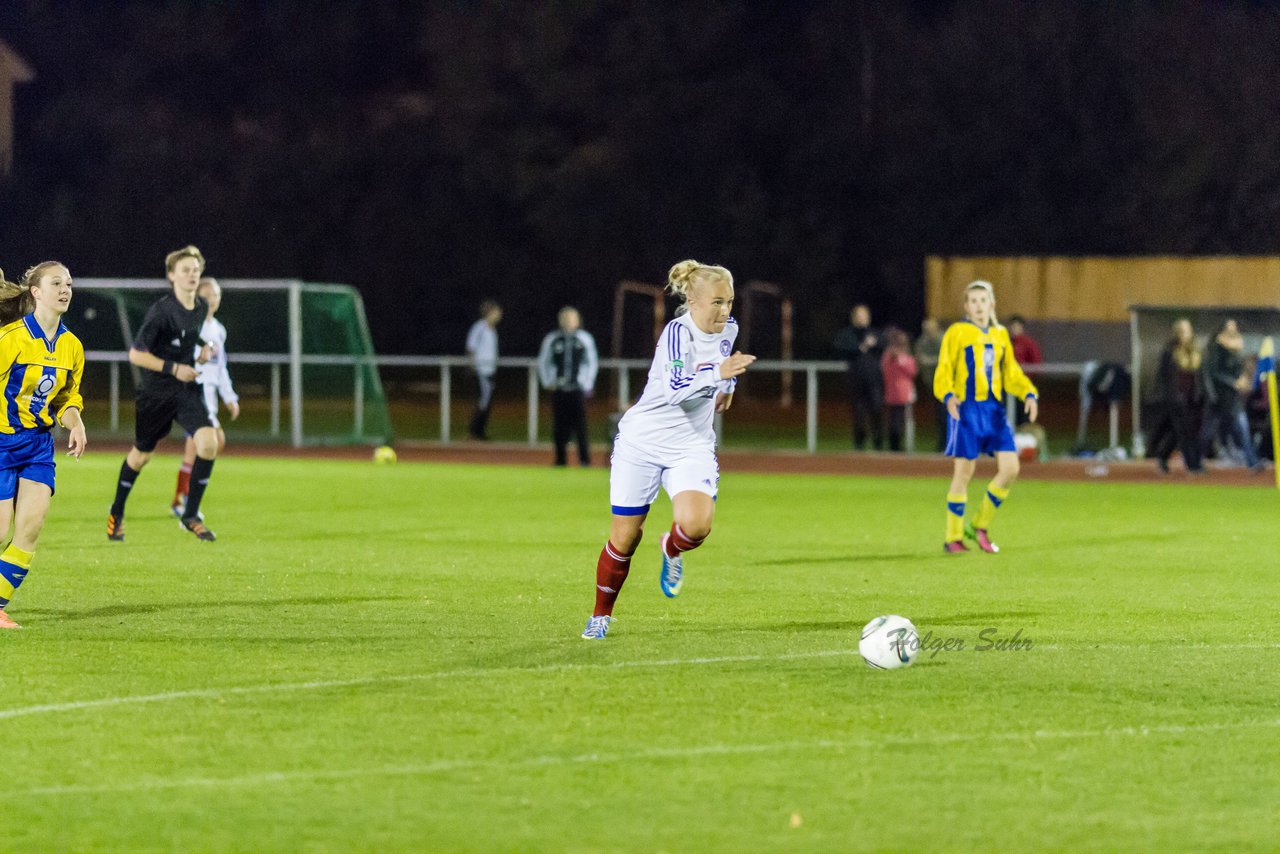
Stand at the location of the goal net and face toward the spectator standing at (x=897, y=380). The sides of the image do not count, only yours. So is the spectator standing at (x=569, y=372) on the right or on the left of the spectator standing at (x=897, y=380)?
right

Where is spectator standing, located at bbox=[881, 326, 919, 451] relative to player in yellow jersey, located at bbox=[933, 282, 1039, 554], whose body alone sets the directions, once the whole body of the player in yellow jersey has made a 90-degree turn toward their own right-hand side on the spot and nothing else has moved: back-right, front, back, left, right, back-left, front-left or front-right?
right

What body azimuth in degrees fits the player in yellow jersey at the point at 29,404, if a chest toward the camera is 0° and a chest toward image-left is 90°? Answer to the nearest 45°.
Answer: approximately 315°

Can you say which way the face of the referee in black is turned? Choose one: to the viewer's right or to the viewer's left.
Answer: to the viewer's right

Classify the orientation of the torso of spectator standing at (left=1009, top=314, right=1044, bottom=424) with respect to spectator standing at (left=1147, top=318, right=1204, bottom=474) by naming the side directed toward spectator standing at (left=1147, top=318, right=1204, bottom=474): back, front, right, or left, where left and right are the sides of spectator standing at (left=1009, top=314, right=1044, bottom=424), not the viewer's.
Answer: left

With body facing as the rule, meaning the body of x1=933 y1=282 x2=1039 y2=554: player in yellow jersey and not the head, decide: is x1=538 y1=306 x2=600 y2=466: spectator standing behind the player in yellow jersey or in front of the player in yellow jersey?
behind

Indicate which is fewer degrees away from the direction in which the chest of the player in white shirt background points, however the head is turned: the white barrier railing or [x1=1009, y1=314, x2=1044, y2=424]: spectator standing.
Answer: the spectator standing

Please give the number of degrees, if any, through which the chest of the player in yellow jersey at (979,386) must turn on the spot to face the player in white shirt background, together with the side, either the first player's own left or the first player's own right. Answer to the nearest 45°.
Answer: approximately 90° to the first player's own right

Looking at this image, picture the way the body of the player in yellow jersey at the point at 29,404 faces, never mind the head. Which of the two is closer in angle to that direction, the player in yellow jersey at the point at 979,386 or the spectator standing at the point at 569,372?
the player in yellow jersey

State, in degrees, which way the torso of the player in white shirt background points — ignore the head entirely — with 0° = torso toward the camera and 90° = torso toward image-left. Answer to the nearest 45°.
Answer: approximately 315°
